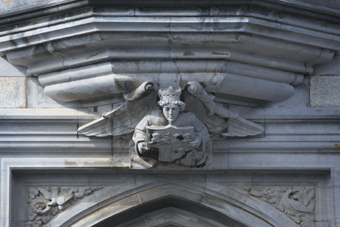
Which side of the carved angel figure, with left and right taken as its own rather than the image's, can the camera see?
front
